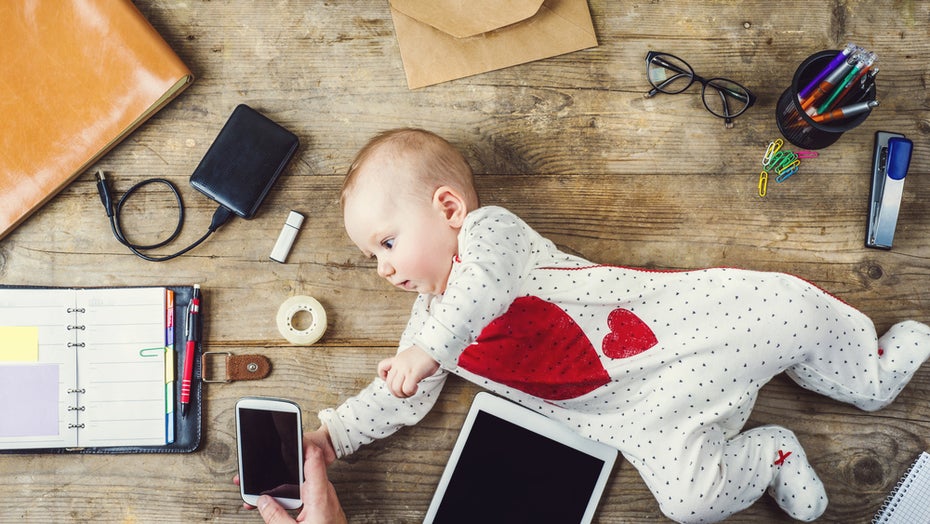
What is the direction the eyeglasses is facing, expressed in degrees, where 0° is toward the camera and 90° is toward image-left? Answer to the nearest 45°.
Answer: approximately 0°
